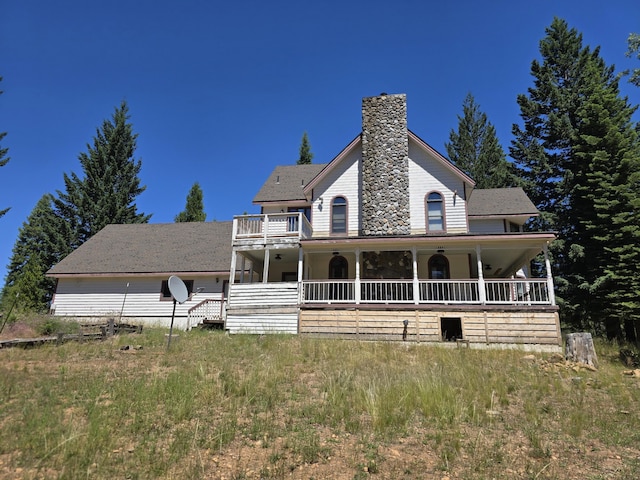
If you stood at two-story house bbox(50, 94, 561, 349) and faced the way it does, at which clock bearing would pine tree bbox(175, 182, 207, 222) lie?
The pine tree is roughly at 5 o'clock from the two-story house.

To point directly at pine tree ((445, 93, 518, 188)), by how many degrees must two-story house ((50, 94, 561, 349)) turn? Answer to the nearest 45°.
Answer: approximately 135° to its left

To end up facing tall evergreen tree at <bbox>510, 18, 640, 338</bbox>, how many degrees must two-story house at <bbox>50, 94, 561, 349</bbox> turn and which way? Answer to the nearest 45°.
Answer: approximately 90° to its left

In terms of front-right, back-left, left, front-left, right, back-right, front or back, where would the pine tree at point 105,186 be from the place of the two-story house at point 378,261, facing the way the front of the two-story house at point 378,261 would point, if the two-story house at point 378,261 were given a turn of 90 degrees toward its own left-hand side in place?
back-left

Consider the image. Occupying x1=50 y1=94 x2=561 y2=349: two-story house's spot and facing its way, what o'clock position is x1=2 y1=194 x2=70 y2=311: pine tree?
The pine tree is roughly at 4 o'clock from the two-story house.

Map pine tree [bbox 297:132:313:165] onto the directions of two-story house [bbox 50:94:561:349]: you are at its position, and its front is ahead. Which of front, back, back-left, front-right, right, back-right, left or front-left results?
back

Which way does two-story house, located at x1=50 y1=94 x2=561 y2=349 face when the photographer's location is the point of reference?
facing the viewer
